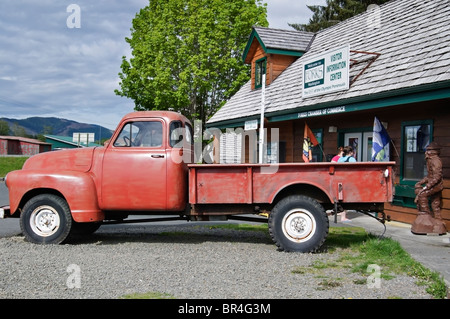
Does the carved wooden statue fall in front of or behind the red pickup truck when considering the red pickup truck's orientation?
behind

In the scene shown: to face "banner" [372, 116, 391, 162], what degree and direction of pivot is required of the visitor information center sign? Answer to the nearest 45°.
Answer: approximately 90° to its left

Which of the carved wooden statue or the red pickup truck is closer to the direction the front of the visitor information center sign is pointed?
the red pickup truck

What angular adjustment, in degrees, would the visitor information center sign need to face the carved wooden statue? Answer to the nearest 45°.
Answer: approximately 90° to its left

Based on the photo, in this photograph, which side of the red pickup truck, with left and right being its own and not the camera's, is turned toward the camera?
left

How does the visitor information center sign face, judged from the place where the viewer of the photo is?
facing the viewer and to the left of the viewer

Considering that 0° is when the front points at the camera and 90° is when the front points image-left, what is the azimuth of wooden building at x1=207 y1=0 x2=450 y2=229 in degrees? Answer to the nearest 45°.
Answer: approximately 45°

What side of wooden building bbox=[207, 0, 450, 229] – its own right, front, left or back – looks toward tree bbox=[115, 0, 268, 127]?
right

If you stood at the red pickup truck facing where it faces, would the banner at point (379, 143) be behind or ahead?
behind

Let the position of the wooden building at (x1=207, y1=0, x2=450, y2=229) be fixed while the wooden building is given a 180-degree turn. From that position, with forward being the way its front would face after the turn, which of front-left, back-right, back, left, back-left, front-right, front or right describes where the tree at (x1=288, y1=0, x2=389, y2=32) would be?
front-left
